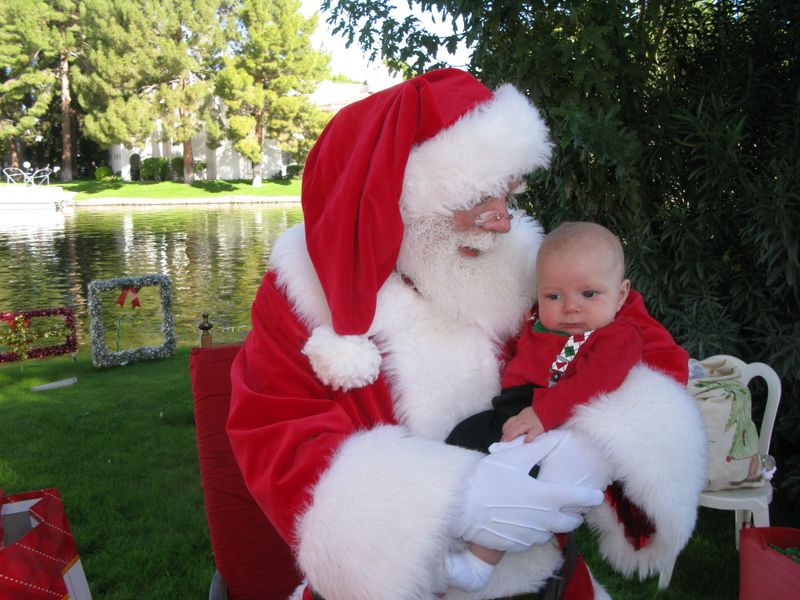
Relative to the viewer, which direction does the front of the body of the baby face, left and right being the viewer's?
facing the viewer and to the left of the viewer

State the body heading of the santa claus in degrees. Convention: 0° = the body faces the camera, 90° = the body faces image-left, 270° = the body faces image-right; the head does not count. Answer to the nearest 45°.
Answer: approximately 315°

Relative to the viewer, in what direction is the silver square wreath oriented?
toward the camera

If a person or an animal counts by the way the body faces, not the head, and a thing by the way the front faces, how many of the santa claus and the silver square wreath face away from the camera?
0

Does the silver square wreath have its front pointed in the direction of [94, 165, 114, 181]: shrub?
no

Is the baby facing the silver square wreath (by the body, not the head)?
no

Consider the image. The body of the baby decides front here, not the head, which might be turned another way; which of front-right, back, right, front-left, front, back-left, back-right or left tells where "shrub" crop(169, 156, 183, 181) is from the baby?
right

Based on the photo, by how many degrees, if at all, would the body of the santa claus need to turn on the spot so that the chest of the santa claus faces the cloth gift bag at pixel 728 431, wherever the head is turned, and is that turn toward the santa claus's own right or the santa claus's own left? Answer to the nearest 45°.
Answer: approximately 90° to the santa claus's own left

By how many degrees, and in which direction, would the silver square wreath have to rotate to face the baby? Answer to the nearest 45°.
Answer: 0° — it already faces them

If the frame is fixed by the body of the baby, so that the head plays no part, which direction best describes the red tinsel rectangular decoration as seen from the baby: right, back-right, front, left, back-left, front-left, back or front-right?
right

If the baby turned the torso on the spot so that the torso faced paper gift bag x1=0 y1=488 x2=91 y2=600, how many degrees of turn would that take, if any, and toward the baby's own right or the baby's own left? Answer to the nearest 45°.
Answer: approximately 45° to the baby's own right

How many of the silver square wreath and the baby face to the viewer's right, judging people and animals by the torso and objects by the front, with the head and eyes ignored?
0

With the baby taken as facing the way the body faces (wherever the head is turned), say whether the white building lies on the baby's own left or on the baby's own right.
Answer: on the baby's own right

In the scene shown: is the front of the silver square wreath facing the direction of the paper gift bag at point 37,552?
yes

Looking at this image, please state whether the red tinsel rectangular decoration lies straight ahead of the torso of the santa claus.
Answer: no

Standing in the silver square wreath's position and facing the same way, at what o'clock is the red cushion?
The red cushion is roughly at 12 o'clock from the silver square wreath.
